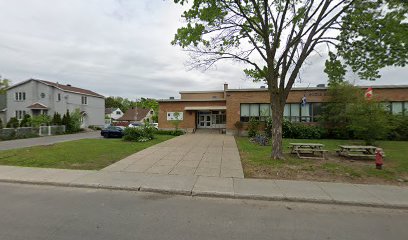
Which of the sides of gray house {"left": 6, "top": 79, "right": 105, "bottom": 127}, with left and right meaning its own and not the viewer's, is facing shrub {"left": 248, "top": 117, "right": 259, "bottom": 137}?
left

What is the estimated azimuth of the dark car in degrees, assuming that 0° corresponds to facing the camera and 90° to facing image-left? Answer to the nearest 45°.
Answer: approximately 45°

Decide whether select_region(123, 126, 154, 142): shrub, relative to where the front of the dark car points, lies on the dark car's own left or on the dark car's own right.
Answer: on the dark car's own left

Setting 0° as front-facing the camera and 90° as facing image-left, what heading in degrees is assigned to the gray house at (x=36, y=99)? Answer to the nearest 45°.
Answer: approximately 45°

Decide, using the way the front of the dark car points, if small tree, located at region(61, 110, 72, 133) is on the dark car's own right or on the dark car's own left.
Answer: on the dark car's own right

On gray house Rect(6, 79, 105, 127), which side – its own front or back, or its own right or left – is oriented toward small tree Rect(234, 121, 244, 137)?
left
